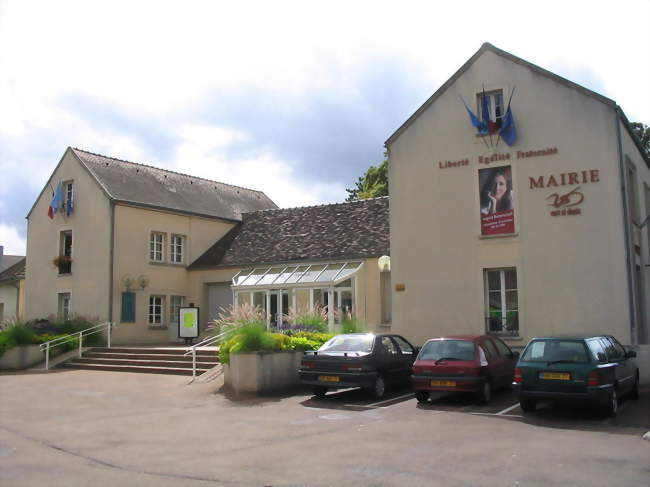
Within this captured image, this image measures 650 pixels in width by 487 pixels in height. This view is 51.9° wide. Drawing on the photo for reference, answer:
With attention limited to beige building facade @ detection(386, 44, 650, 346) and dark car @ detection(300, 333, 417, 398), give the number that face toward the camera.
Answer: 1

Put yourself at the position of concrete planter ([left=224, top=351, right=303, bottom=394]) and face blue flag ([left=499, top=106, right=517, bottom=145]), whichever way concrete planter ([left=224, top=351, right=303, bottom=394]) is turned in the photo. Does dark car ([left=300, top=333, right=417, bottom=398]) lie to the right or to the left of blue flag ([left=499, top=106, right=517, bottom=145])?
right

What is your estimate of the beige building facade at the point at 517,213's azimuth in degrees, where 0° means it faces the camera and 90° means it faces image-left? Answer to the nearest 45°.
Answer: approximately 0°

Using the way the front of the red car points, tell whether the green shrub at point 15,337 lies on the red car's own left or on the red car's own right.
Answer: on the red car's own left

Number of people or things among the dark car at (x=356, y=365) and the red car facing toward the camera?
0

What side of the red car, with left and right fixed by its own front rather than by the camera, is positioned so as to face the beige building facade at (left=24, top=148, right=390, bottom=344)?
left

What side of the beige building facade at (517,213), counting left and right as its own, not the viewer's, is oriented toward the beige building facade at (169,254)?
right

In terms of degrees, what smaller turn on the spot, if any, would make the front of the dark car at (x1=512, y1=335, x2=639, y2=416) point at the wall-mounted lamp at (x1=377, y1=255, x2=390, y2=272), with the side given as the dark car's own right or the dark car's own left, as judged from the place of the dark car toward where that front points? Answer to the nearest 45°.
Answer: approximately 90° to the dark car's own left

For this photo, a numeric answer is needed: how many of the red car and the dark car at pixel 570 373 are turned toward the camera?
0

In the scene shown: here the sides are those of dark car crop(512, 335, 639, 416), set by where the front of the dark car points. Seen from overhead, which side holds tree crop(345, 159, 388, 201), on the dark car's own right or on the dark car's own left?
on the dark car's own left

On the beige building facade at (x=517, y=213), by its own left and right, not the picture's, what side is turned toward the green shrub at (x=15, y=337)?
right

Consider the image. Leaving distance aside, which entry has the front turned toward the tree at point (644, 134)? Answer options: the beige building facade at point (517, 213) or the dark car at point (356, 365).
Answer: the dark car

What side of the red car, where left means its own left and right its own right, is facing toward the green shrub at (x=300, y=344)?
left

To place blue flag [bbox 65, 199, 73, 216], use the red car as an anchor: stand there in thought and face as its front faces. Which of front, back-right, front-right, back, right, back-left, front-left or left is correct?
left

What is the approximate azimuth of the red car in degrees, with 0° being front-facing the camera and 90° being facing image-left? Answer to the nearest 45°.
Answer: approximately 225°

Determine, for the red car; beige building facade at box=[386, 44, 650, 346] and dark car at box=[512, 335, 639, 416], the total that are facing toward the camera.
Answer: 1
